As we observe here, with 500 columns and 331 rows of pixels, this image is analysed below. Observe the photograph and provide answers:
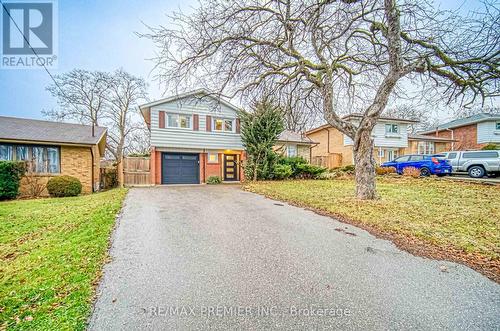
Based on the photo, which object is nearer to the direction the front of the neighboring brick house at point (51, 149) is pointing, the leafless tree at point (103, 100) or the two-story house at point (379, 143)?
the two-story house

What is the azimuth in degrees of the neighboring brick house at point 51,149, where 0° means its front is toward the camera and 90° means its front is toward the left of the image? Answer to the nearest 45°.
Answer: approximately 0°

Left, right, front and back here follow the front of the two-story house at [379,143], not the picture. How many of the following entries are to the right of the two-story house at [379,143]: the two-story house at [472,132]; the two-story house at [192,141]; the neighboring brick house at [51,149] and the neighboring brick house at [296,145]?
3

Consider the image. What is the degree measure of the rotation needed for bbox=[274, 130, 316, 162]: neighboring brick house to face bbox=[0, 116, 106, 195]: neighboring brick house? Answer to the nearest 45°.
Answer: approximately 45° to its right

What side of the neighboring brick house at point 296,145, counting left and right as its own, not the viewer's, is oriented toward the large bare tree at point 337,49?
front

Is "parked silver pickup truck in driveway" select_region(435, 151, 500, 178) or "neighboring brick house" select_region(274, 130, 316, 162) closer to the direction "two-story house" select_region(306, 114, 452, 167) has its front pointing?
the parked silver pickup truck in driveway

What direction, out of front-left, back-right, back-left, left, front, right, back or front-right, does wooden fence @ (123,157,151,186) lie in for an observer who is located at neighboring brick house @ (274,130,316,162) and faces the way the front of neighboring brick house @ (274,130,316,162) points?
front-right

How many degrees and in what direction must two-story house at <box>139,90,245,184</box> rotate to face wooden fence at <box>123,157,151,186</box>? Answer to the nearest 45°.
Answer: approximately 90° to its right

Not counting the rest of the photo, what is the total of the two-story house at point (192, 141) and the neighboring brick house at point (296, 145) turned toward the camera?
2

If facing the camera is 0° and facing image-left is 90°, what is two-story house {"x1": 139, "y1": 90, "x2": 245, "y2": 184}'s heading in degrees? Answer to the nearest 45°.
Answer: approximately 0°

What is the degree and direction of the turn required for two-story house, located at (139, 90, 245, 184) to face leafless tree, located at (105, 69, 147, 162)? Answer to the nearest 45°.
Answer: approximately 135° to its right

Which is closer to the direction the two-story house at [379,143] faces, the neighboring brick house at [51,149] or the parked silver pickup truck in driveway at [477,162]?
the parked silver pickup truck in driveway

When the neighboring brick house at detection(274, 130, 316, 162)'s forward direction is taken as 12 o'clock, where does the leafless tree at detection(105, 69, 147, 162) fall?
The leafless tree is roughly at 3 o'clock from the neighboring brick house.
